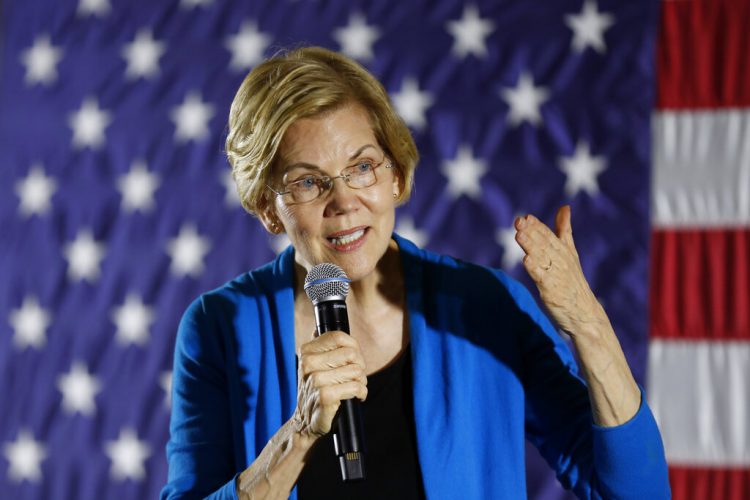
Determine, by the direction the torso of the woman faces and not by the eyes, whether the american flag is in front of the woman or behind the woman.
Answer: behind

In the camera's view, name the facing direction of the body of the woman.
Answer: toward the camera

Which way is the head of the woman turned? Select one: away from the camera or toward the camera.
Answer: toward the camera
